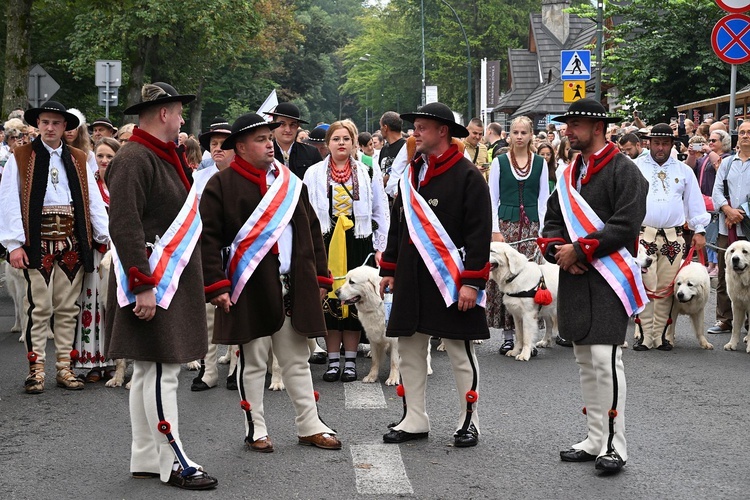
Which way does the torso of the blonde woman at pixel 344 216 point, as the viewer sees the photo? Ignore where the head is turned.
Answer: toward the camera

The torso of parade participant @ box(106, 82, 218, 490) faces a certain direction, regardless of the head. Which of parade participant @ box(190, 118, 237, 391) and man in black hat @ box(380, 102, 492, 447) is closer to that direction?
the man in black hat

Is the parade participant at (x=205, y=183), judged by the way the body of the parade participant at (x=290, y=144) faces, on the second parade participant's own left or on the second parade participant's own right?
on the second parade participant's own right

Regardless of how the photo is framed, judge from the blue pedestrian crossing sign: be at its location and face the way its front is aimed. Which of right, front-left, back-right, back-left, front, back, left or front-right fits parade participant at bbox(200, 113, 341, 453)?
front

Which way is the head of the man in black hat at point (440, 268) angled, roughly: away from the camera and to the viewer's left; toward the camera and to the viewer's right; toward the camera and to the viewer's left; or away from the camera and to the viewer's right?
toward the camera and to the viewer's left

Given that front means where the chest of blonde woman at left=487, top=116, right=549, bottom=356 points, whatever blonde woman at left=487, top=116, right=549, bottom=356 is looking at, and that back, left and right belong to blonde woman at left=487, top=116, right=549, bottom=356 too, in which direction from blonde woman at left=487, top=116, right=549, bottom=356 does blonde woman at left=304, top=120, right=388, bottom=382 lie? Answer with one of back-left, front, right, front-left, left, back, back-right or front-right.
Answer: front-right

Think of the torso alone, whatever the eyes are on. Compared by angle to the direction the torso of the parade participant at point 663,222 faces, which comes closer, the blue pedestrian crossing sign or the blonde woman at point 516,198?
the blonde woman

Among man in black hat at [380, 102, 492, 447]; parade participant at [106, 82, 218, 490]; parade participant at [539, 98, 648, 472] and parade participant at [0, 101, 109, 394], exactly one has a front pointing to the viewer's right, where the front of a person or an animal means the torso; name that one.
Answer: parade participant at [106, 82, 218, 490]

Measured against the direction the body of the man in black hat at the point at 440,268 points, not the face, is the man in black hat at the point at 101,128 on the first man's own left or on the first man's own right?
on the first man's own right

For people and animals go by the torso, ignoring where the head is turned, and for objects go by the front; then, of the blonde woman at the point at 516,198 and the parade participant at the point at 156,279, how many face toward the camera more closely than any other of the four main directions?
1

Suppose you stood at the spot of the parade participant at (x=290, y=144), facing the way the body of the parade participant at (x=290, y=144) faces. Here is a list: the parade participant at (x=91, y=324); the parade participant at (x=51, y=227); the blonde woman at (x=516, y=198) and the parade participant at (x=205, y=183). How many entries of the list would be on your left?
1

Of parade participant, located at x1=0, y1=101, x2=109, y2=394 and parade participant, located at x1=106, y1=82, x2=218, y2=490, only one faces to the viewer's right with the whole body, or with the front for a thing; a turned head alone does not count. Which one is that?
parade participant, located at x1=106, y1=82, x2=218, y2=490

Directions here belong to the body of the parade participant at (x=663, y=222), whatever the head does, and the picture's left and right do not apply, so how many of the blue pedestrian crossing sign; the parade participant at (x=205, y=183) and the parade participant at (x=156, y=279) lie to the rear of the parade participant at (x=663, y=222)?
1
